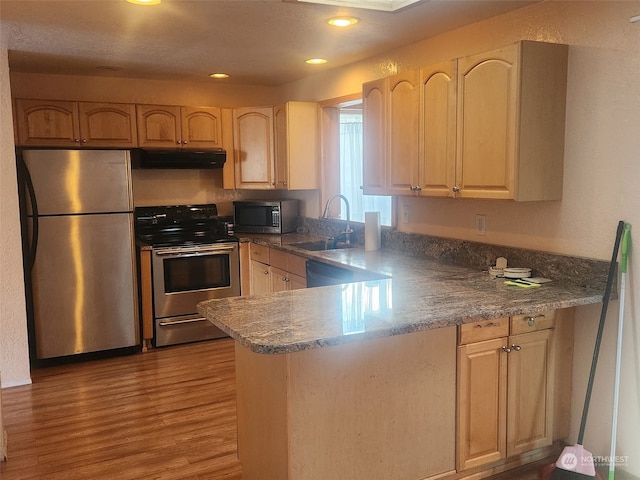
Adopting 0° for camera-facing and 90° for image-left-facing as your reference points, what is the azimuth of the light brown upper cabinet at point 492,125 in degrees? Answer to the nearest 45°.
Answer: approximately 45°

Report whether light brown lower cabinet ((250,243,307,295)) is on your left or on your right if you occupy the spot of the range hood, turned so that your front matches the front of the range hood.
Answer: on your left

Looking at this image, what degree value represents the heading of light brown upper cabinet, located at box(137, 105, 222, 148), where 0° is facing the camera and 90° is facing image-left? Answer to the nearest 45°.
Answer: approximately 0°

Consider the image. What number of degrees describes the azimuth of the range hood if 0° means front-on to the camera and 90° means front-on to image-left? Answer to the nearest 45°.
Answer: approximately 0°

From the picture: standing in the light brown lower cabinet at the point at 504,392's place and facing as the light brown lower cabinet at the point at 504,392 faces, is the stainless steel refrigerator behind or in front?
behind

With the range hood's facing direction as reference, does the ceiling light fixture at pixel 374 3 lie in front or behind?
in front
